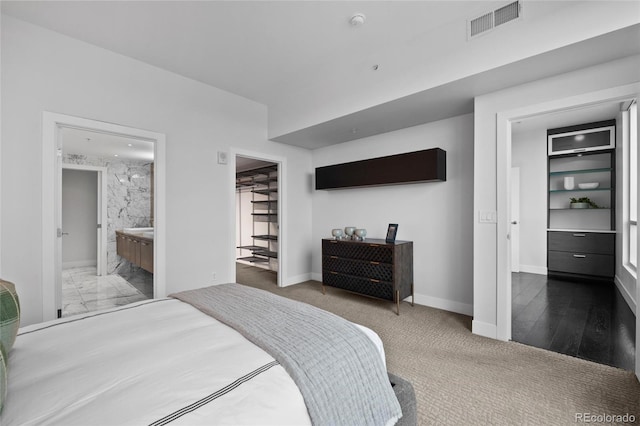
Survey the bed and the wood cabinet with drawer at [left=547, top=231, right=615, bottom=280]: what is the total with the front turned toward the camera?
1

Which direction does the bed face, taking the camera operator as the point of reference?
facing away from the viewer and to the right of the viewer

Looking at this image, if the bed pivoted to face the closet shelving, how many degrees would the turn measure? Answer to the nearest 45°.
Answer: approximately 45° to its left

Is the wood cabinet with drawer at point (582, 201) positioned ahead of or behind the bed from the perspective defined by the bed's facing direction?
ahead

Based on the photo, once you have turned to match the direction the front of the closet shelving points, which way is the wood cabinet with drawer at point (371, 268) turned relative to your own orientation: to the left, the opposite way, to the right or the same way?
the same way

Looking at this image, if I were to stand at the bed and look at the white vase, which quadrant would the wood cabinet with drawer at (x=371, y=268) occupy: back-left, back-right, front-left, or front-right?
front-left

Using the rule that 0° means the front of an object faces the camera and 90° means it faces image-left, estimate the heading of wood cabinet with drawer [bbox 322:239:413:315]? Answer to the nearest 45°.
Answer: approximately 45°

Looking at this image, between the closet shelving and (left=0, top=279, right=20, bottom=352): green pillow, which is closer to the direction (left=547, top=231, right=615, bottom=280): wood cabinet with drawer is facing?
the green pillow

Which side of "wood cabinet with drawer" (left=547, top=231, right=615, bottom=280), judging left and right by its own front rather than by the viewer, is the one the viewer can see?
front

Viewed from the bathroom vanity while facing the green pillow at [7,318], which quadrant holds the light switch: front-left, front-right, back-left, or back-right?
front-left

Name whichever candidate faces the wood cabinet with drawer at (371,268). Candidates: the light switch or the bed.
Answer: the bed

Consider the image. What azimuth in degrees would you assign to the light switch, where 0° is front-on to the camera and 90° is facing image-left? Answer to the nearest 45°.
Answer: approximately 0°

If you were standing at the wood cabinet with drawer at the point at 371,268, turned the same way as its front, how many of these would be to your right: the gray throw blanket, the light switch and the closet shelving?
1

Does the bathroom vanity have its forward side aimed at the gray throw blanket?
no

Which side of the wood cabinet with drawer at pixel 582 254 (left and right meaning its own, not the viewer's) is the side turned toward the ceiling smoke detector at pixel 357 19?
front

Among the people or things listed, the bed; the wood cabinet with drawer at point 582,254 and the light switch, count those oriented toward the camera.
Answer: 2

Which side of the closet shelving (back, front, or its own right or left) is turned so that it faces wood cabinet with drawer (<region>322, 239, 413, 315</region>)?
left

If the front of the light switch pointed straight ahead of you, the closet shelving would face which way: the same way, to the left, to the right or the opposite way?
the same way
